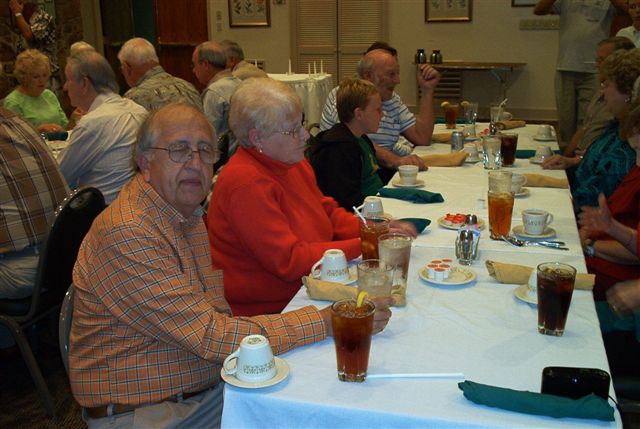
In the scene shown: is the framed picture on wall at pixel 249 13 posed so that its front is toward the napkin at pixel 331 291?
yes

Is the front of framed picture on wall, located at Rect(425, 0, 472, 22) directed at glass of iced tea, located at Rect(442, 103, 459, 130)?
yes

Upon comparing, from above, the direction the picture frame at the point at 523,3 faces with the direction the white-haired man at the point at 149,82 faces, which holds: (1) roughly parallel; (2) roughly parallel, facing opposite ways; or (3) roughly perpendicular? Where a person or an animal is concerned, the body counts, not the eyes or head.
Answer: roughly perpendicular

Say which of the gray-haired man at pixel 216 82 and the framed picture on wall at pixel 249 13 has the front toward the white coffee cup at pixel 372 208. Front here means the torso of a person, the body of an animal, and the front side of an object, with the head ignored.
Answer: the framed picture on wall

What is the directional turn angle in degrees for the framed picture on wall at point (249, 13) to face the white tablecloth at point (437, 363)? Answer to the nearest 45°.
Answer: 0° — it already faces it

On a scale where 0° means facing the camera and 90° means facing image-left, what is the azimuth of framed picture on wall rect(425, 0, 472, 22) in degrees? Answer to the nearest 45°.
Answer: approximately 0°
